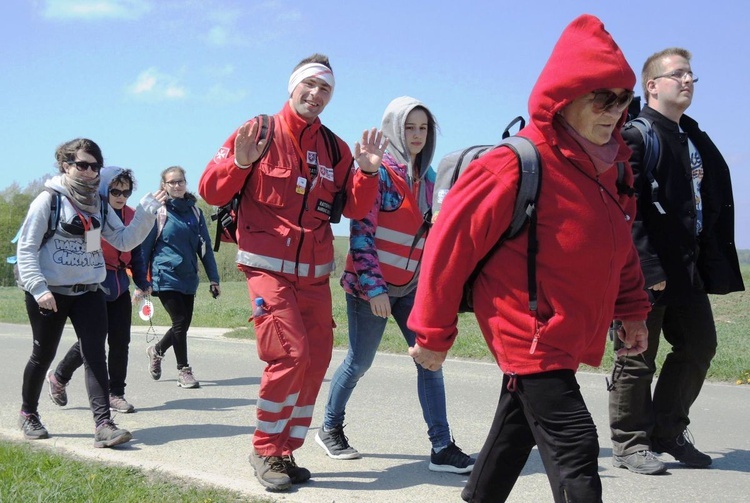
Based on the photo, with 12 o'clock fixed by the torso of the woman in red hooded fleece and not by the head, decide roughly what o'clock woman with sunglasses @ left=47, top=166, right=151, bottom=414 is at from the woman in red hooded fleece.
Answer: The woman with sunglasses is roughly at 6 o'clock from the woman in red hooded fleece.

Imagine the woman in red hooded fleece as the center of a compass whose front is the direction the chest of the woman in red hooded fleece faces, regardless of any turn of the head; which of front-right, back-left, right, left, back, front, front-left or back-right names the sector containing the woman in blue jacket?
back

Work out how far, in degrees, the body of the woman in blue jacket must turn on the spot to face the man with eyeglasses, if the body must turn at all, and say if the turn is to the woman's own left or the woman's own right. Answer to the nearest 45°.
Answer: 0° — they already face them

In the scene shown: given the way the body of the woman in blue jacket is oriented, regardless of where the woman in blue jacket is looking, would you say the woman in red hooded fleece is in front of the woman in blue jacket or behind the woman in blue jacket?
in front

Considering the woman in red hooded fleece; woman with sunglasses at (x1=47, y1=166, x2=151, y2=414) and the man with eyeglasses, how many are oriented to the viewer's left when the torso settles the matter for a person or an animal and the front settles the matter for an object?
0

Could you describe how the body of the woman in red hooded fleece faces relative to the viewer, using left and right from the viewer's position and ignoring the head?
facing the viewer and to the right of the viewer

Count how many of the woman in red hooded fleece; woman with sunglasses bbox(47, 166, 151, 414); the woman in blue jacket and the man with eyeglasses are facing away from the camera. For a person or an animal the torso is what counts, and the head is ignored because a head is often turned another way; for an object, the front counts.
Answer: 0

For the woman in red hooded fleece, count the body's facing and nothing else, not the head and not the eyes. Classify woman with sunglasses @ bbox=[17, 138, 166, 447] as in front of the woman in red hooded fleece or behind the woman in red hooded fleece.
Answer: behind

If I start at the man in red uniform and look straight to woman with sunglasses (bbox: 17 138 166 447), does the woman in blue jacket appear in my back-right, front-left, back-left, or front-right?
front-right

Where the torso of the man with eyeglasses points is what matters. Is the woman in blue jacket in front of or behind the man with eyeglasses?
behind
